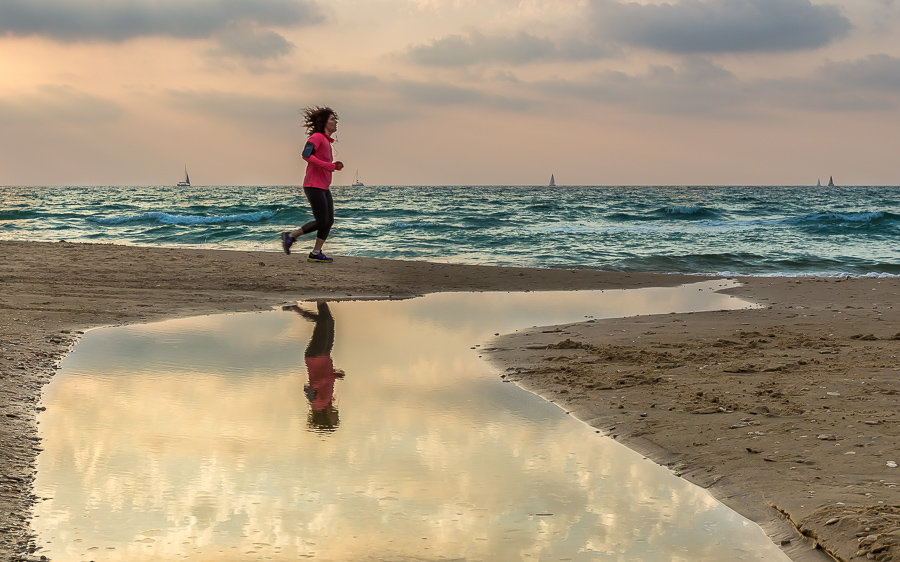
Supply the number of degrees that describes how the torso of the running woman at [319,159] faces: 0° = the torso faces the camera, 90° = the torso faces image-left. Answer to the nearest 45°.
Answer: approximately 270°

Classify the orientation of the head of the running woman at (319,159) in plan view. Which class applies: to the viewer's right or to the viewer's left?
to the viewer's right
